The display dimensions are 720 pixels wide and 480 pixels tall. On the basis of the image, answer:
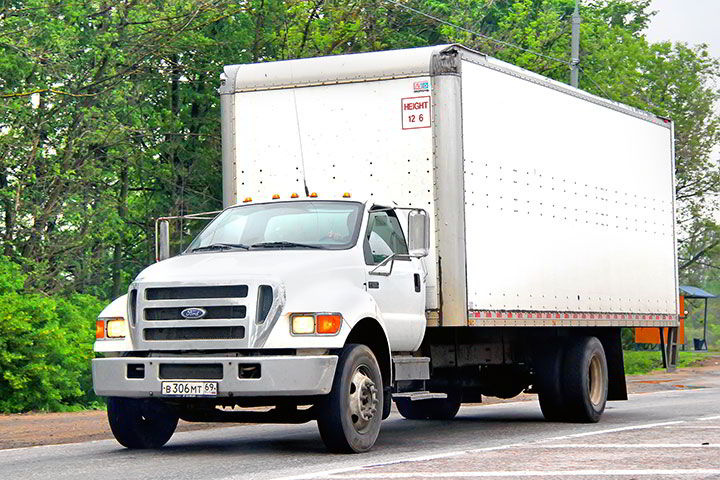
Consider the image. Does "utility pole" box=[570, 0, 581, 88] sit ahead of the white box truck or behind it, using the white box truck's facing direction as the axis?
behind

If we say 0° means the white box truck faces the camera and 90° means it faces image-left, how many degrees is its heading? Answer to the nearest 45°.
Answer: approximately 45°

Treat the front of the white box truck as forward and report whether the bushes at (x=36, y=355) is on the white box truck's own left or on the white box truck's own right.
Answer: on the white box truck's own right
